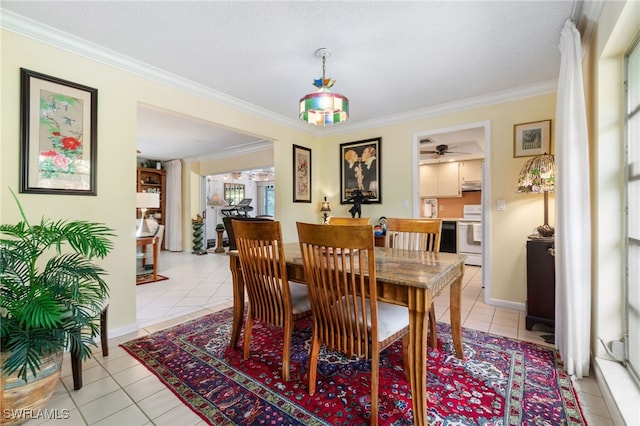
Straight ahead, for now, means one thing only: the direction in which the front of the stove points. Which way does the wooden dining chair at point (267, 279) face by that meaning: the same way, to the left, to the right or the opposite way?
the opposite way

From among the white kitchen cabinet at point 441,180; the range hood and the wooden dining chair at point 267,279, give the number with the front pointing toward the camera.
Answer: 2

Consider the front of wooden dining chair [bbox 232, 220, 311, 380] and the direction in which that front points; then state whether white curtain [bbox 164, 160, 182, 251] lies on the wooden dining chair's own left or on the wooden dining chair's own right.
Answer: on the wooden dining chair's own left

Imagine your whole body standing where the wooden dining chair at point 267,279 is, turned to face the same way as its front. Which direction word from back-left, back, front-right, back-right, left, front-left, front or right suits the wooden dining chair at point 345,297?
right

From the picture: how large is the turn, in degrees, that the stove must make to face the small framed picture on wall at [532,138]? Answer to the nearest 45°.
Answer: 0° — it already faces it

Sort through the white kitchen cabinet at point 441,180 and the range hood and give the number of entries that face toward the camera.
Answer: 2

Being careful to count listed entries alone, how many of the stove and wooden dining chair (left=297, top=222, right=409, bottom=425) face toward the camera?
1

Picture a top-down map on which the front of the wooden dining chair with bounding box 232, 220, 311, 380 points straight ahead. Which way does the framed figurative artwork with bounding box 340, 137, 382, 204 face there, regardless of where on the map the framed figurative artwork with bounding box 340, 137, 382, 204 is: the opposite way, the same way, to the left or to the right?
the opposite way

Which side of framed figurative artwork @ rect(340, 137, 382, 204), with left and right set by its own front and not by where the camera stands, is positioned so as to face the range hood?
back
